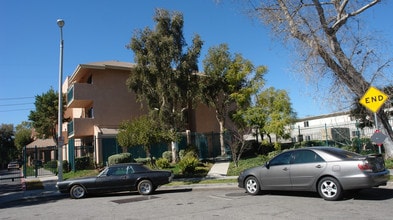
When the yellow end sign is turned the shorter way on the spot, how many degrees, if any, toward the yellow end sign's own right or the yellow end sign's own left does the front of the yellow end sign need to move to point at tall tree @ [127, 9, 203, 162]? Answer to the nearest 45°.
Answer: approximately 135° to the yellow end sign's own right

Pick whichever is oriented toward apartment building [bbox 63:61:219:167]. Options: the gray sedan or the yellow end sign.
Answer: the gray sedan

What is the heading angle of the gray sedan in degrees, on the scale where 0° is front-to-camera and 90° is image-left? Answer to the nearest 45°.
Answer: approximately 135°

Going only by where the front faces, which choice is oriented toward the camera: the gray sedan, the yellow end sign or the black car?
the yellow end sign

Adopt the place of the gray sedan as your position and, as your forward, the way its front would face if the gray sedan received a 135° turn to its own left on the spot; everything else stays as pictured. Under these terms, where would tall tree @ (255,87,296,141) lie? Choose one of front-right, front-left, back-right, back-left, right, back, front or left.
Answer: back

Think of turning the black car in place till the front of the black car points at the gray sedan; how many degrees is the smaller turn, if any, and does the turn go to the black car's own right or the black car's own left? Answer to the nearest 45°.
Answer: approximately 135° to the black car's own left

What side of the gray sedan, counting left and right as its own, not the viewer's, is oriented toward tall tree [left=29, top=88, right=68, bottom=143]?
front

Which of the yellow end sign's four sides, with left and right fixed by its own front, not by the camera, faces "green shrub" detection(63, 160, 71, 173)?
right

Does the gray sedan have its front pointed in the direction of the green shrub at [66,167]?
yes

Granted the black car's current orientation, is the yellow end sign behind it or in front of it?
behind

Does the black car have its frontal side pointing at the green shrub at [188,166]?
no

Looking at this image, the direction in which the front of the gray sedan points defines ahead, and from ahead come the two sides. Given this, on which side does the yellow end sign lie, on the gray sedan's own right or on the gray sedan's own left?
on the gray sedan's own right

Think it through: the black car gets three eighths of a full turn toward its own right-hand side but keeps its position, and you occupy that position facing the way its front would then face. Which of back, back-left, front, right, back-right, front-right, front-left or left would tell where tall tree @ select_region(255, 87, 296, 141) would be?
front

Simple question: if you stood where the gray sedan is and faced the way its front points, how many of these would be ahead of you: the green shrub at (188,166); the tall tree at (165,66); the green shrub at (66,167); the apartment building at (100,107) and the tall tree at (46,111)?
5

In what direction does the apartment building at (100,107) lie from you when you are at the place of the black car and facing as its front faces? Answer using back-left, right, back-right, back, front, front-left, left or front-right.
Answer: right

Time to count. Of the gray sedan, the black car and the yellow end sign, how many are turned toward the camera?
1

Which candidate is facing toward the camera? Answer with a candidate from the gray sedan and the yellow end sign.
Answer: the yellow end sign

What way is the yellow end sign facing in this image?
toward the camera

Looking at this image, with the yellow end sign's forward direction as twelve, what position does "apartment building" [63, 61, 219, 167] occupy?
The apartment building is roughly at 4 o'clock from the yellow end sign.

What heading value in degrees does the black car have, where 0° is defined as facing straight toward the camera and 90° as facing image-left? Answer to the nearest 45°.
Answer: approximately 90°

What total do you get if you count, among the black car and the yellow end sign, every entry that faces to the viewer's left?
1
